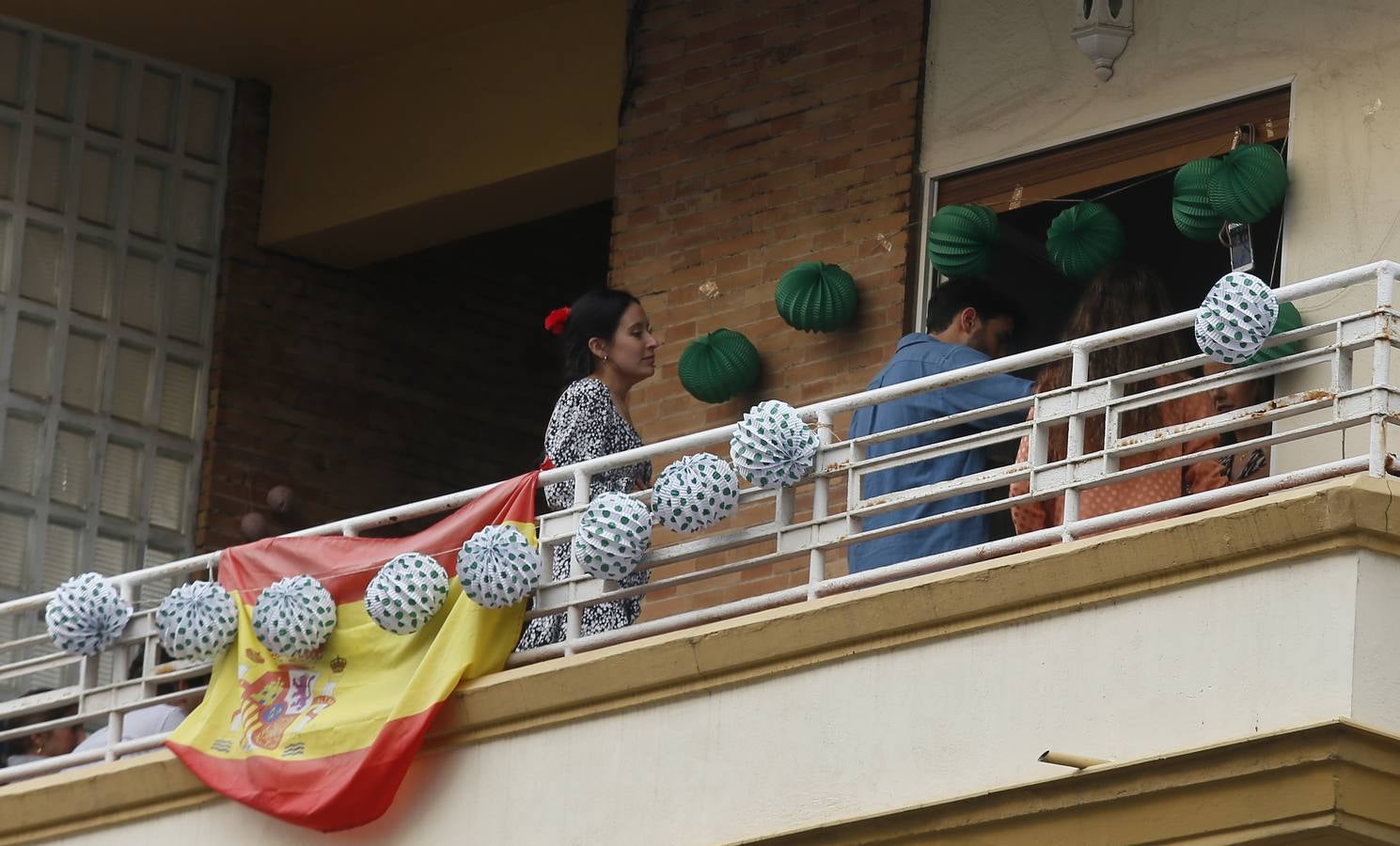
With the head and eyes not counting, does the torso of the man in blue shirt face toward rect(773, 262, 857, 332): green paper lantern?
no

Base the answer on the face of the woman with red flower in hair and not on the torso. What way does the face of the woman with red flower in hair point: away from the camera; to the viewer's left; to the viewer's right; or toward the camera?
to the viewer's right

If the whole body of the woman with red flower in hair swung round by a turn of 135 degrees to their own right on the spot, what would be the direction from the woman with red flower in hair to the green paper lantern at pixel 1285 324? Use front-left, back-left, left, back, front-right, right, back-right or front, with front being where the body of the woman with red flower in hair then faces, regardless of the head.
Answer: back-left

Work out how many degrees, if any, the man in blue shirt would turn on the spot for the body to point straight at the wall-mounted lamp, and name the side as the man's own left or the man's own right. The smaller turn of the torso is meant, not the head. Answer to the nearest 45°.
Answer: approximately 45° to the man's own left

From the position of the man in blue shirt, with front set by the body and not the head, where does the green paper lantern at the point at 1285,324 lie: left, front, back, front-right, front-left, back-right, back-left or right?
front

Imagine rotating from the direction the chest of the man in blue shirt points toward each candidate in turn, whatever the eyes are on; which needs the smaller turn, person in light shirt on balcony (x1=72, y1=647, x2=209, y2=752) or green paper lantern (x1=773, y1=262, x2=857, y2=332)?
the green paper lantern

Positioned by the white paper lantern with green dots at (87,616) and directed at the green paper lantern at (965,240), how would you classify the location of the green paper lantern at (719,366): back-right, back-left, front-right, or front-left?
front-left

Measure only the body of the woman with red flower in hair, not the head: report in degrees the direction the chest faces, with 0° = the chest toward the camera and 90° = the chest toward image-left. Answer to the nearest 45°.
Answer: approximately 270°

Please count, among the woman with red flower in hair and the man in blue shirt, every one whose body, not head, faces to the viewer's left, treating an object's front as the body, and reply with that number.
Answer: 0

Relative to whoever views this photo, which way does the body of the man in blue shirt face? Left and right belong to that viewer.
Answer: facing away from the viewer and to the right of the viewer
